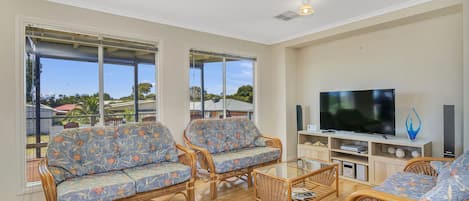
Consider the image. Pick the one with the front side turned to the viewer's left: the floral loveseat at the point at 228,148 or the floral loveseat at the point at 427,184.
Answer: the floral loveseat at the point at 427,184

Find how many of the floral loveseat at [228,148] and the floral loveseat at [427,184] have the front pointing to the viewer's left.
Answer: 1

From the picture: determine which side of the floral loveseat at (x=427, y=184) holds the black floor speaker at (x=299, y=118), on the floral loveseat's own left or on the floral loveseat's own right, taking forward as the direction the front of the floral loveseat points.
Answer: on the floral loveseat's own right

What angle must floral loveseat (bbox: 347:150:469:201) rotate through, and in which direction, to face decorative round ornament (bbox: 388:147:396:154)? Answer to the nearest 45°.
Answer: approximately 90° to its right

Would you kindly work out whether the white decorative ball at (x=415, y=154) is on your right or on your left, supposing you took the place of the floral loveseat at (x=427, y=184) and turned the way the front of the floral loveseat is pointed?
on your right

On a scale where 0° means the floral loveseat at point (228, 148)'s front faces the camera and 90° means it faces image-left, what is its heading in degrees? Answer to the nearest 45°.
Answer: approximately 315°

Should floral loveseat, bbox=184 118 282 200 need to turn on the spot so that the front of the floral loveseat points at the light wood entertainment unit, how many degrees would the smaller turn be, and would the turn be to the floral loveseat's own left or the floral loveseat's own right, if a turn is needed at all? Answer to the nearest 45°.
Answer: approximately 45° to the floral loveseat's own left

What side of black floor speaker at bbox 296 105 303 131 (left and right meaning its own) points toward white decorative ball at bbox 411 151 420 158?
left

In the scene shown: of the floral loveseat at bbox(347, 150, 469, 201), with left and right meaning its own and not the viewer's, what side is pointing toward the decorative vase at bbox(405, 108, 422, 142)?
right

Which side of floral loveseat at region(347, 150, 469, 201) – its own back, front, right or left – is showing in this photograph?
left

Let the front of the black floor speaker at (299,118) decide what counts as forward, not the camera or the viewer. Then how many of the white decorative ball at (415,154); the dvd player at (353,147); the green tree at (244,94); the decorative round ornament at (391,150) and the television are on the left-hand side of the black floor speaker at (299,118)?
4
